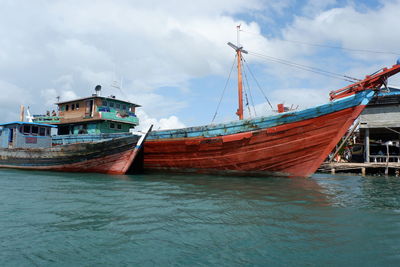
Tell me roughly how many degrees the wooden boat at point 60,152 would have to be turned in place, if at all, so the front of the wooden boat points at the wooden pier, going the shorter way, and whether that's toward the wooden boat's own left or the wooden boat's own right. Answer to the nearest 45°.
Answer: approximately 45° to the wooden boat's own left

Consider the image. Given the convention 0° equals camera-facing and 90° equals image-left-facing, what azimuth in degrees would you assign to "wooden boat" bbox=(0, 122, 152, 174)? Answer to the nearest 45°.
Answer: approximately 315°

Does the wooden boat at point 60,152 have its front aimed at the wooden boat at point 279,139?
yes
